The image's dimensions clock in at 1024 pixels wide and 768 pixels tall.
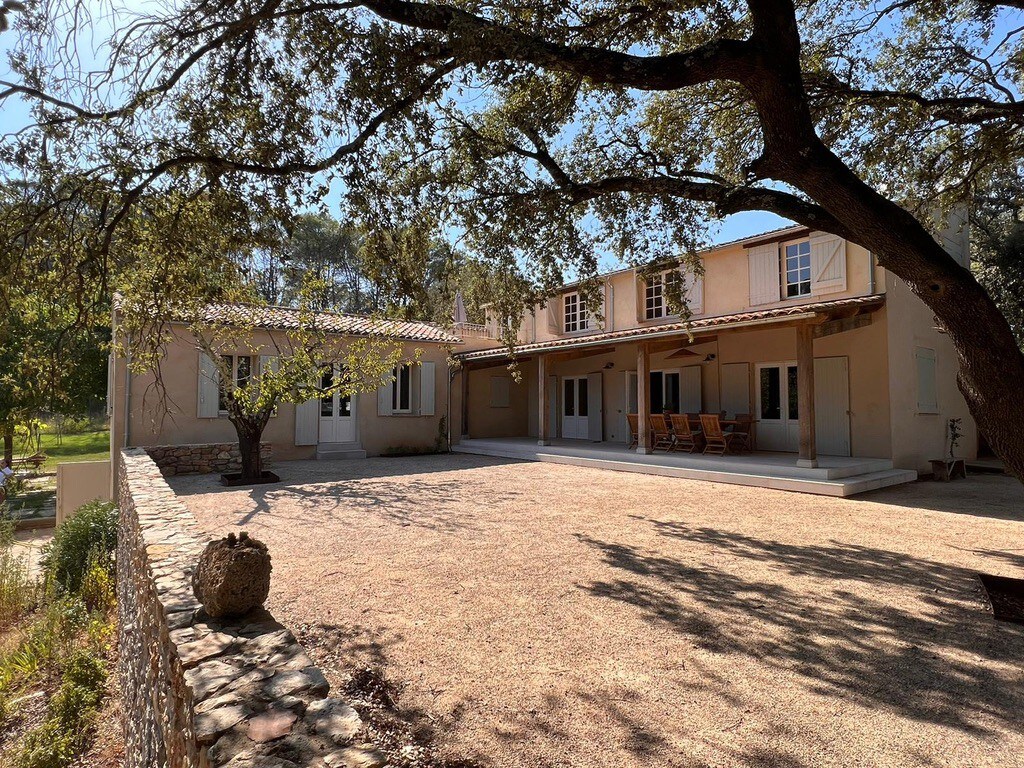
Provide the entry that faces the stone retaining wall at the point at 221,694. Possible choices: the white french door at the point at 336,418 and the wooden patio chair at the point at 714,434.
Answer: the white french door

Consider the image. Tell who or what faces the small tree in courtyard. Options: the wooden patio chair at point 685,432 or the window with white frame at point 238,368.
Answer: the window with white frame

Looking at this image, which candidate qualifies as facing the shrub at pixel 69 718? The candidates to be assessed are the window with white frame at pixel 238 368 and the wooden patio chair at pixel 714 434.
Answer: the window with white frame

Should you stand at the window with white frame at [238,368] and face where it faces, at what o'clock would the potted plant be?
The potted plant is roughly at 10 o'clock from the window with white frame.

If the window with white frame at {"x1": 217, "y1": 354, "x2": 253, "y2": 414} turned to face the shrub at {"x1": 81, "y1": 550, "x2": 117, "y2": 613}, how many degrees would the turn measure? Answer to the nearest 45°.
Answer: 0° — it already faces it

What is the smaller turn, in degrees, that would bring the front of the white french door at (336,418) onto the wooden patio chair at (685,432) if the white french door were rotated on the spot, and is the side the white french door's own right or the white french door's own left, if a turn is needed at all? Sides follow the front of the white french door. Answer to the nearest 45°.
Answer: approximately 45° to the white french door's own left

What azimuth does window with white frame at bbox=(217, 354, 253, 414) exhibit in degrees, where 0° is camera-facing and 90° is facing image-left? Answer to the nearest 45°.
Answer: approximately 0°

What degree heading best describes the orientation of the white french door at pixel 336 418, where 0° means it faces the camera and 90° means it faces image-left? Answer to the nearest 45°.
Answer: approximately 0°
